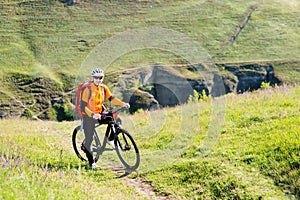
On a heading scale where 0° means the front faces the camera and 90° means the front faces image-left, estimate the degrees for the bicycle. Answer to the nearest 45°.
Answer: approximately 315°

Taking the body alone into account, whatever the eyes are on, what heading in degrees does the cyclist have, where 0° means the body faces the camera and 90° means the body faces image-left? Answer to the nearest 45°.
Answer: approximately 315°
